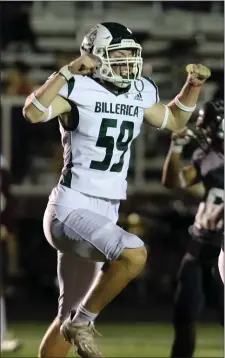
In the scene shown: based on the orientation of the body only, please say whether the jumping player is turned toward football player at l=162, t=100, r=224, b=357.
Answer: no

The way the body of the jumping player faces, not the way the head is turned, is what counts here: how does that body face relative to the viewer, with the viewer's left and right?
facing the viewer and to the right of the viewer

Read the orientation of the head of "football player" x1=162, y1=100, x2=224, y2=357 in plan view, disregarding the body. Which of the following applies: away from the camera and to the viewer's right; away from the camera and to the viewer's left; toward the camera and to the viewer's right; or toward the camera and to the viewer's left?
toward the camera and to the viewer's left
